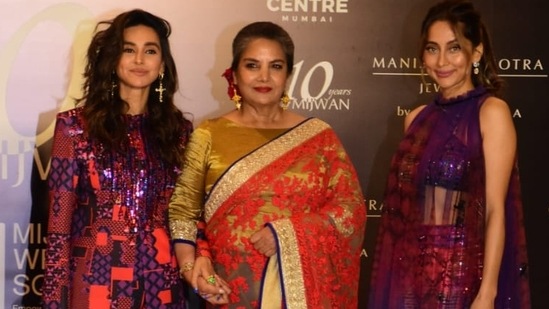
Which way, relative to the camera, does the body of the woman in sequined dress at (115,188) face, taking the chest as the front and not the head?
toward the camera

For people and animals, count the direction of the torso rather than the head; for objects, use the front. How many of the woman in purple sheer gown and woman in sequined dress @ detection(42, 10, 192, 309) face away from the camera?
0

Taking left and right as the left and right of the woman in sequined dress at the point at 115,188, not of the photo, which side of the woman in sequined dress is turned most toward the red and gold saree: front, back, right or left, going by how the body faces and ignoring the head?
left

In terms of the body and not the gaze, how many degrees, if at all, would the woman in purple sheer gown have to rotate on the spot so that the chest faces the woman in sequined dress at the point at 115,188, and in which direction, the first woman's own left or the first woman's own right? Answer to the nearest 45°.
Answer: approximately 45° to the first woman's own right

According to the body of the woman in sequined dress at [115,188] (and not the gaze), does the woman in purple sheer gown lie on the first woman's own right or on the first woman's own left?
on the first woman's own left

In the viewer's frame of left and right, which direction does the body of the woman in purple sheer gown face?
facing the viewer and to the left of the viewer

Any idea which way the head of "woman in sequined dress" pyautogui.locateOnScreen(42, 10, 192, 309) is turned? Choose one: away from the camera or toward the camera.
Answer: toward the camera
